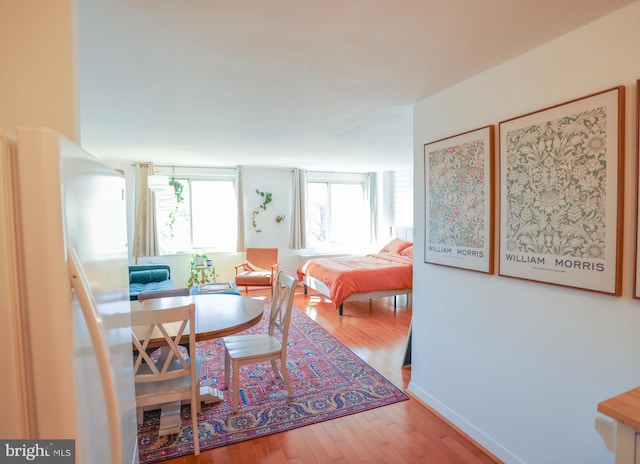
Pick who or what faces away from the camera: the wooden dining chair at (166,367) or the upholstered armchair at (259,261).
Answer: the wooden dining chair

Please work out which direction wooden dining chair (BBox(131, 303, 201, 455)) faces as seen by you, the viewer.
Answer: facing away from the viewer

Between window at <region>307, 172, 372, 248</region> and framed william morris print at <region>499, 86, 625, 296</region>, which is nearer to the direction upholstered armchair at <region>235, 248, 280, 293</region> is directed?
the framed william morris print

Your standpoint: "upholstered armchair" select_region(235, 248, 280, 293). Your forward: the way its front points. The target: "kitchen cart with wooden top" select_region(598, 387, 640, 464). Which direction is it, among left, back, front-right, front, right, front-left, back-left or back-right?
front-left

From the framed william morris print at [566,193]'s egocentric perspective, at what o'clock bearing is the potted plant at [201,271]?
The potted plant is roughly at 2 o'clock from the framed william morris print.

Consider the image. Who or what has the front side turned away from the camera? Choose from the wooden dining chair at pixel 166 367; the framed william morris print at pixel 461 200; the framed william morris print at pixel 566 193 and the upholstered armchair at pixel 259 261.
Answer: the wooden dining chair

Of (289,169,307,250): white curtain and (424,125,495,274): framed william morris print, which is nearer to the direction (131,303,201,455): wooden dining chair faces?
the white curtain

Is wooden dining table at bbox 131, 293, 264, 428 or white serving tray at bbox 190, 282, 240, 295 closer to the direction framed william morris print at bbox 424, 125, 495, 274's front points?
the wooden dining table

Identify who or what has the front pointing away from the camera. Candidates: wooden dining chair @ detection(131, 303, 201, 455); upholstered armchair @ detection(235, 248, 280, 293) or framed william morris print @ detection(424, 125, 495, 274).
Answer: the wooden dining chair

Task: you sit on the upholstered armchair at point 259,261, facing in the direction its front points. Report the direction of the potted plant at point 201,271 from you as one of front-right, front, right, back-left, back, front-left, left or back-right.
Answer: front-right

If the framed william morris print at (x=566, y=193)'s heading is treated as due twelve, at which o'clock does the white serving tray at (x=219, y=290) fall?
The white serving tray is roughly at 2 o'clock from the framed william morris print.

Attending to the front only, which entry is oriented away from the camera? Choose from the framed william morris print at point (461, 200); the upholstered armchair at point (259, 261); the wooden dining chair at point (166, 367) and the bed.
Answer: the wooden dining chair

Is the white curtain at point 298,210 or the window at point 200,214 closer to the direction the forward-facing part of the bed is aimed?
the window
